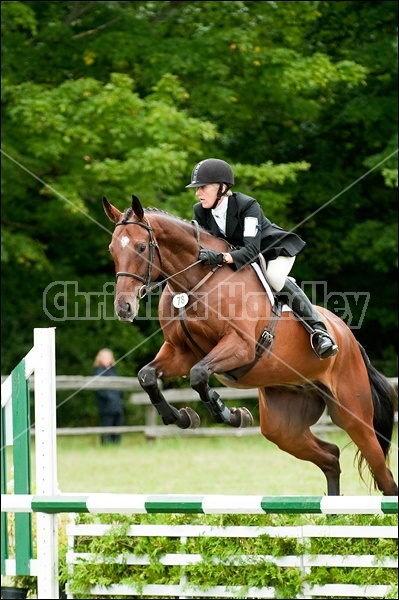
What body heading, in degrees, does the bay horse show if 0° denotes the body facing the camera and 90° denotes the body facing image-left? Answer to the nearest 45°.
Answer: approximately 45°

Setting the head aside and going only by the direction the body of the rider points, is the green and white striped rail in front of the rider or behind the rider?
in front

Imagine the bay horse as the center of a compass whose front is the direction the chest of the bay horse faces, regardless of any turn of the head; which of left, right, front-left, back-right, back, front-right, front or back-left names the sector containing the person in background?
back-right

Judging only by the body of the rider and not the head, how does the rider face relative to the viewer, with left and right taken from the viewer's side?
facing the viewer and to the left of the viewer

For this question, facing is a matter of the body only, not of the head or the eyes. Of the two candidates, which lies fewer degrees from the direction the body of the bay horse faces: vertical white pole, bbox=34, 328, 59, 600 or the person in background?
the vertical white pole

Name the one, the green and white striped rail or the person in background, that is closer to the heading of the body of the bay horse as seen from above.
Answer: the green and white striped rail
